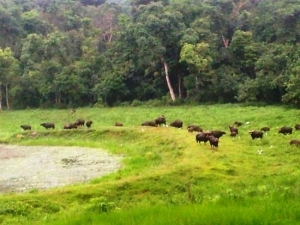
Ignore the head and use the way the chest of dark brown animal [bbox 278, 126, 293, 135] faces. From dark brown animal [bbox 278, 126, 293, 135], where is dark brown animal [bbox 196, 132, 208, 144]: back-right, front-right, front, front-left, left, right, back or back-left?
front-left

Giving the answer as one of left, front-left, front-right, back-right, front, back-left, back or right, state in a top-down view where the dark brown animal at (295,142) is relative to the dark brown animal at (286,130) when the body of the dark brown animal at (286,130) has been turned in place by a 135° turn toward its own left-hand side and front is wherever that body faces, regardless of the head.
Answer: front-right

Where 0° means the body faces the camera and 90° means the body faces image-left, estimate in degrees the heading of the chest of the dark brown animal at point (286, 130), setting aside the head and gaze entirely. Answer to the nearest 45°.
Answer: approximately 90°

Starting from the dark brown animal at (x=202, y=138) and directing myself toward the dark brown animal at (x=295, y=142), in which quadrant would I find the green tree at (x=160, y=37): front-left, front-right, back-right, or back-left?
back-left

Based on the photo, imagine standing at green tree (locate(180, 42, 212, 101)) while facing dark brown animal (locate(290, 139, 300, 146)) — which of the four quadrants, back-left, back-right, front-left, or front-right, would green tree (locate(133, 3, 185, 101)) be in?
back-right

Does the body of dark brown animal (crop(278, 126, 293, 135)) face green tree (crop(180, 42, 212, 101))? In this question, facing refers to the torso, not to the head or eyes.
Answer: no

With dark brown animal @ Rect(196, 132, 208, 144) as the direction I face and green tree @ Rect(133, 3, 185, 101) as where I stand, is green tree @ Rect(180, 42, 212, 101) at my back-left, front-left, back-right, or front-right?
front-left

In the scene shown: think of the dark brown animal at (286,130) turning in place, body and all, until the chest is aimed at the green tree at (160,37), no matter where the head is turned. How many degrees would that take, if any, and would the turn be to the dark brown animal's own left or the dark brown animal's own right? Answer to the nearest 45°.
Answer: approximately 45° to the dark brown animal's own right

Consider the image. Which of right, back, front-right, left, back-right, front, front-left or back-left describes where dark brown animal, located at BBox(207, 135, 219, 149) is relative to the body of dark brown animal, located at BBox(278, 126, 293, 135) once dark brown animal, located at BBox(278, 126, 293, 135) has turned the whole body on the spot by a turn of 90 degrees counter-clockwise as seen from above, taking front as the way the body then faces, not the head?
front-right
